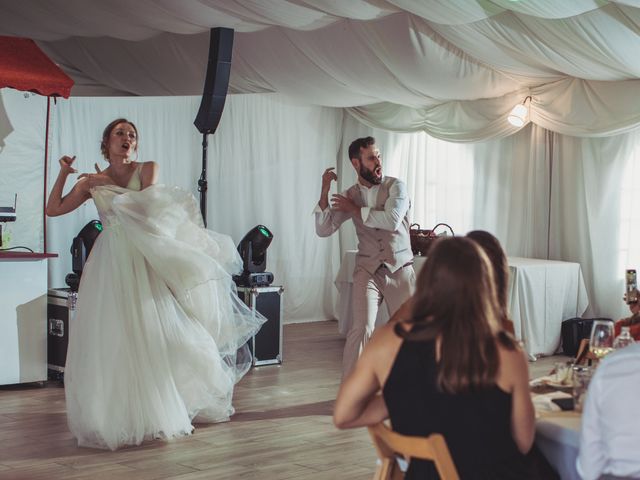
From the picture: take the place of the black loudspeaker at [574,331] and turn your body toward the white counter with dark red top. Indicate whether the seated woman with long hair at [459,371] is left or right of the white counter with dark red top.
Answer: left

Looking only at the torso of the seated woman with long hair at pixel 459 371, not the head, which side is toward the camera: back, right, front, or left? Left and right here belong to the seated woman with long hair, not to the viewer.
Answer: back

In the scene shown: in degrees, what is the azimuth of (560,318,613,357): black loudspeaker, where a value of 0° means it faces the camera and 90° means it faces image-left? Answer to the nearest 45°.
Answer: approximately 45°

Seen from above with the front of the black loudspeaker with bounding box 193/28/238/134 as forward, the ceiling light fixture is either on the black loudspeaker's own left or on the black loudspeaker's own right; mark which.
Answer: on the black loudspeaker's own left

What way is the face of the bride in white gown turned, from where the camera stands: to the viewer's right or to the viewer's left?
to the viewer's right

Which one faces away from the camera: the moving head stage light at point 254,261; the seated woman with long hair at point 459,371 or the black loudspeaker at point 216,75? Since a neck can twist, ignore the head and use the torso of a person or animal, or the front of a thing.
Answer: the seated woman with long hair

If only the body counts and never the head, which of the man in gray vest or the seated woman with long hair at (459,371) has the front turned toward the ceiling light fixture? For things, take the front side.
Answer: the seated woman with long hair

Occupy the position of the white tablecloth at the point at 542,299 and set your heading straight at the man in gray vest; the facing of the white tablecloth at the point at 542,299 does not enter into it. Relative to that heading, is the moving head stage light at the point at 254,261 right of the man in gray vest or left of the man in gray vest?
right
